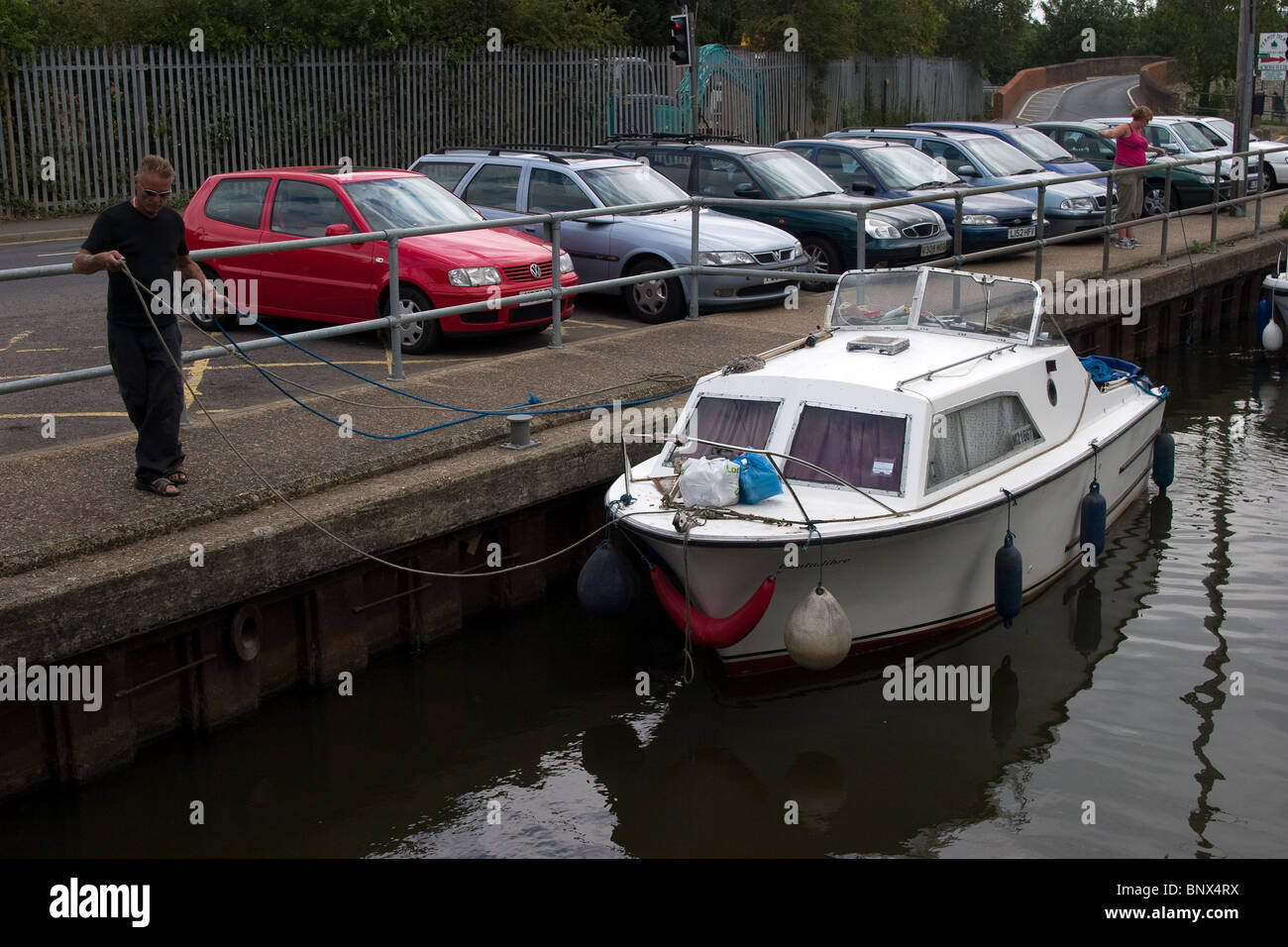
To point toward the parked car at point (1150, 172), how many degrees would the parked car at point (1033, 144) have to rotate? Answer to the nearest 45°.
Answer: approximately 90° to its left

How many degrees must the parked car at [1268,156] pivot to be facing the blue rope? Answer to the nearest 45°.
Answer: approximately 45° to its right

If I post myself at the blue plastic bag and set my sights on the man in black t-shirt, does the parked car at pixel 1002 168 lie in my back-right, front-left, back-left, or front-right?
back-right

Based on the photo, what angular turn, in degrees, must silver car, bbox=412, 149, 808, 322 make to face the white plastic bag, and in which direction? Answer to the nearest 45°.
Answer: approximately 45° to its right

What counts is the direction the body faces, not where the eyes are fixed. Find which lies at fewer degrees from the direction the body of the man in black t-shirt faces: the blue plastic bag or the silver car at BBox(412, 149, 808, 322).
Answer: the blue plastic bag

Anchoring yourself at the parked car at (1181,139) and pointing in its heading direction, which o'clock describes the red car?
The red car is roughly at 2 o'clock from the parked car.

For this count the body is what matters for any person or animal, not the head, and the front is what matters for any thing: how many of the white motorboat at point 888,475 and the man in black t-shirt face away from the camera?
0

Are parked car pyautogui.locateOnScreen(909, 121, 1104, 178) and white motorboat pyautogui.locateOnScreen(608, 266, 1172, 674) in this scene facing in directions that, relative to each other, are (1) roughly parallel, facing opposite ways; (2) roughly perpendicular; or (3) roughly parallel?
roughly perpendicular

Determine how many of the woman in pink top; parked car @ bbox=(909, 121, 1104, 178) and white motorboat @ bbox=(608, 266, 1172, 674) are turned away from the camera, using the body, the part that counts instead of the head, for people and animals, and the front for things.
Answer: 0

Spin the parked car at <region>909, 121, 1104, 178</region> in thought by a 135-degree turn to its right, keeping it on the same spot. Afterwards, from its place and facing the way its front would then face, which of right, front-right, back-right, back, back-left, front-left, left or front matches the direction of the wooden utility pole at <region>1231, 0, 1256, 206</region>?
back-right
